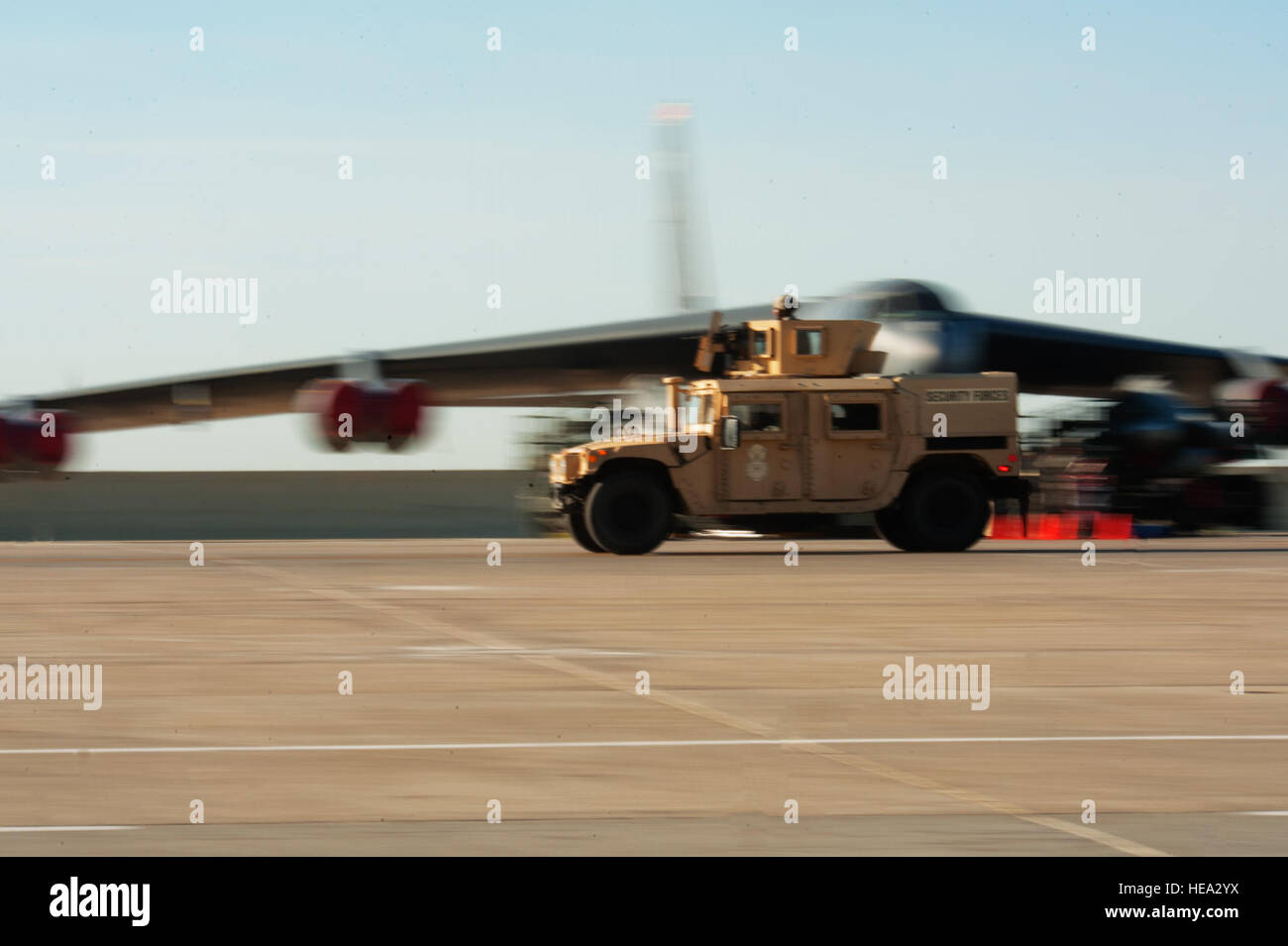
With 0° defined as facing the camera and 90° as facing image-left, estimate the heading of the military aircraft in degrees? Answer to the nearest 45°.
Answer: approximately 0°

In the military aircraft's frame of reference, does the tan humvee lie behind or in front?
in front

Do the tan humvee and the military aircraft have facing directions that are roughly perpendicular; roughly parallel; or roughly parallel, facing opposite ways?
roughly perpendicular

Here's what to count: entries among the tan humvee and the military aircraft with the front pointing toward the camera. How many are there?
1

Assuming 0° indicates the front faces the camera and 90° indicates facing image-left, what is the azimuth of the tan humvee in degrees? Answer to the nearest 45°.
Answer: approximately 90°

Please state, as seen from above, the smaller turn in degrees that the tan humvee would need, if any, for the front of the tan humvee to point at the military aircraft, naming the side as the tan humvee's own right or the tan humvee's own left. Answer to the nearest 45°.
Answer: approximately 90° to the tan humvee's own right
